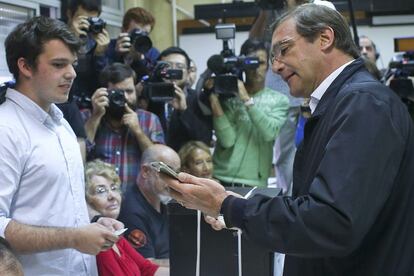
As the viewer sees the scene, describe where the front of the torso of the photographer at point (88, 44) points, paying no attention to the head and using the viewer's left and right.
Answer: facing the viewer and to the right of the viewer

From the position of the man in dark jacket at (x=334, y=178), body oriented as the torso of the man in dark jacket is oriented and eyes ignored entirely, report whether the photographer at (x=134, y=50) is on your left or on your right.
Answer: on your right

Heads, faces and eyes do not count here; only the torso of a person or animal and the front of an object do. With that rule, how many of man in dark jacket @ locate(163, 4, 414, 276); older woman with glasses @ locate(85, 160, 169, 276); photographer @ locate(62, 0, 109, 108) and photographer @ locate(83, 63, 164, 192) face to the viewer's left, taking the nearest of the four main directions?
1

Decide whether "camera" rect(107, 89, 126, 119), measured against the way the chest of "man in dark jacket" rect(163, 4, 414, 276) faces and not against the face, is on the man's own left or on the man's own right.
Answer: on the man's own right

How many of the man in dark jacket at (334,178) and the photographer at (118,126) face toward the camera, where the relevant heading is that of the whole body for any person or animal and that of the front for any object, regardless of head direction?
1

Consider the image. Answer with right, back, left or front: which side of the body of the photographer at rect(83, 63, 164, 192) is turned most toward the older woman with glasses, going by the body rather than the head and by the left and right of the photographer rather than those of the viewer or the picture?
front

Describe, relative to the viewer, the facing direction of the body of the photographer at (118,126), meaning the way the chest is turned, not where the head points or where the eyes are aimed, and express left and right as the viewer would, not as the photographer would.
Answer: facing the viewer

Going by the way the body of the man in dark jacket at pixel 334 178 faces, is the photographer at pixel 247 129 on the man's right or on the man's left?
on the man's right

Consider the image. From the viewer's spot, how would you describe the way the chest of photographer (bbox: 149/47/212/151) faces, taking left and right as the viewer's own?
facing the viewer and to the left of the viewer

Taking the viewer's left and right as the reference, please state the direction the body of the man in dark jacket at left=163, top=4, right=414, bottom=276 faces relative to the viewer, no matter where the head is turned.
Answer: facing to the left of the viewer
